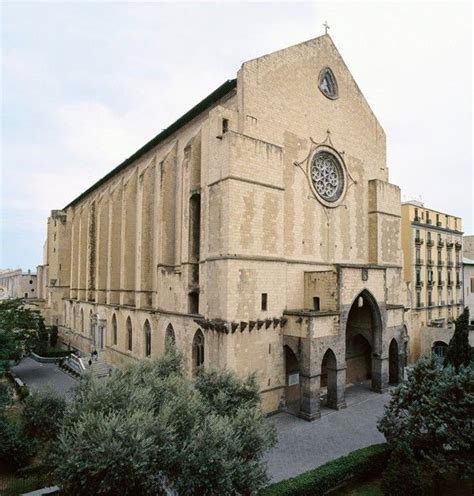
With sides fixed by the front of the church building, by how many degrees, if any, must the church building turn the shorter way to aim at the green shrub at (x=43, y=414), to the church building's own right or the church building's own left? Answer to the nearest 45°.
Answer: approximately 90° to the church building's own right

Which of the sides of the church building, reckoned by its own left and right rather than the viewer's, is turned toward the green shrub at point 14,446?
right

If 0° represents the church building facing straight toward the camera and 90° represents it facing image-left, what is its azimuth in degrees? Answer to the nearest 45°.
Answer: approximately 315°

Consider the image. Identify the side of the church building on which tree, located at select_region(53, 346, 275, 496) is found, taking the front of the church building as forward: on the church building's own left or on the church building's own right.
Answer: on the church building's own right

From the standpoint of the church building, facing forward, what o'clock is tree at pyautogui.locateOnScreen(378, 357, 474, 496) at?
The tree is roughly at 1 o'clock from the church building.

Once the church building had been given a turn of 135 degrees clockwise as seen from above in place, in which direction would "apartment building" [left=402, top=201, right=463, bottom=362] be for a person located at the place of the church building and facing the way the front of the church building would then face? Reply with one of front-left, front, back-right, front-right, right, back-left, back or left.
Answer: back-right
